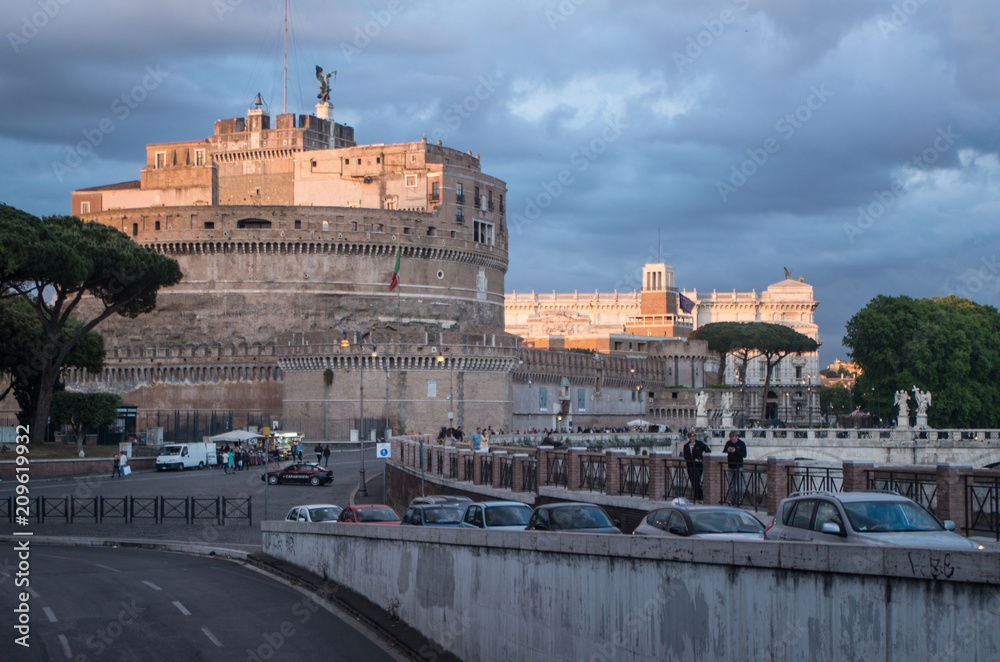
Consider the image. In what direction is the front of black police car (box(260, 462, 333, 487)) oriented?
to the viewer's left

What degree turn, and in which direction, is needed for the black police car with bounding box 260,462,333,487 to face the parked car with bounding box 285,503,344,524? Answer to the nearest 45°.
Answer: approximately 90° to its left

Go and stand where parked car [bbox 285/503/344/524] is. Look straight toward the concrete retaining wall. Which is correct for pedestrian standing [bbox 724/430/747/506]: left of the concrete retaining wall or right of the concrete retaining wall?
left

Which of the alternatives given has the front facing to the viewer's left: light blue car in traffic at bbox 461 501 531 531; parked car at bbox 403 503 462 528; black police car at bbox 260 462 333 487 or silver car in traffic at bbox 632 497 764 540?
black police car at bbox 260 462 333 487

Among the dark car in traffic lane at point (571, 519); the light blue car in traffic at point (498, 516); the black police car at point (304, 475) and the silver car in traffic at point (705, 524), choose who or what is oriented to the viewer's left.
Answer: the black police car at point (304, 475)

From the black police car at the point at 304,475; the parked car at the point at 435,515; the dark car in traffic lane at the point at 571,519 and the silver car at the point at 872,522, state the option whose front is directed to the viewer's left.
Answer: the black police car at the point at 304,475
